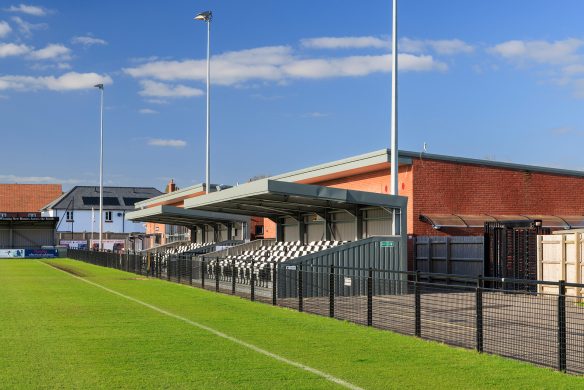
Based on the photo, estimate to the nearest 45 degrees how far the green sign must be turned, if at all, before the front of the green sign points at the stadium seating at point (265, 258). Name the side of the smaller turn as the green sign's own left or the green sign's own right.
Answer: approximately 135° to the green sign's own right

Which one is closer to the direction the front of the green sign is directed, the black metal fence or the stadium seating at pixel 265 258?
the black metal fence

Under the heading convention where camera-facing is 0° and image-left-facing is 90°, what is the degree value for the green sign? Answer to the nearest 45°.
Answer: approximately 0°

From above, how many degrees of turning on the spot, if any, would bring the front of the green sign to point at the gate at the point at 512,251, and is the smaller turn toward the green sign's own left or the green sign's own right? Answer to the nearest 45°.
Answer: approximately 90° to the green sign's own left

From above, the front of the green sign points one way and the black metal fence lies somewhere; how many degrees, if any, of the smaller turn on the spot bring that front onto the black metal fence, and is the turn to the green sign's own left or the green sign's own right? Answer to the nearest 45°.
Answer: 0° — it already faces it
